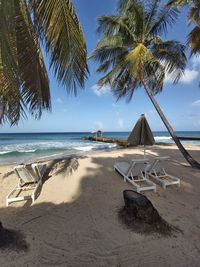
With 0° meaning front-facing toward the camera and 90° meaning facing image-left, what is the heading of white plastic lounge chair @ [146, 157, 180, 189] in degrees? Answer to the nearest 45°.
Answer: approximately 315°
